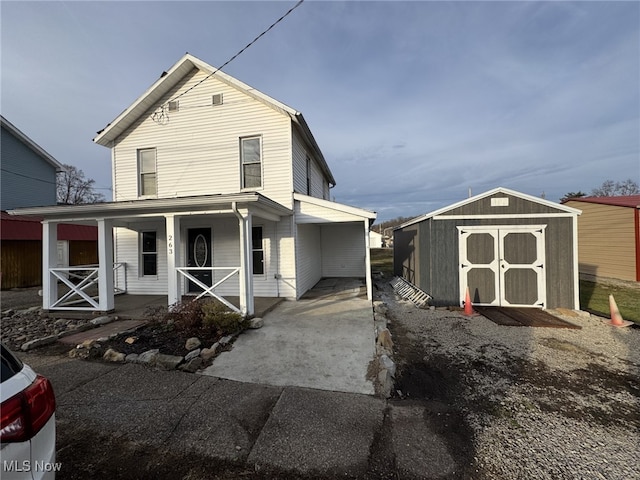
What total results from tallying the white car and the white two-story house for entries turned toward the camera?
1

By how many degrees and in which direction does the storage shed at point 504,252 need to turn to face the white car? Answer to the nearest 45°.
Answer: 0° — it already faces it

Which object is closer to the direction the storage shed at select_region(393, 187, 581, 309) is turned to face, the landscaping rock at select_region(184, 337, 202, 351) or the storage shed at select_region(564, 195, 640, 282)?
the landscaping rock

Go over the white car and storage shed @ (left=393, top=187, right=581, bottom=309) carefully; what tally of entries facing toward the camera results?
1

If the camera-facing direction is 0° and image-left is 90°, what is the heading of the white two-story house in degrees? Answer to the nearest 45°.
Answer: approximately 0°

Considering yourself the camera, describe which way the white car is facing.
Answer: facing away from the viewer and to the left of the viewer

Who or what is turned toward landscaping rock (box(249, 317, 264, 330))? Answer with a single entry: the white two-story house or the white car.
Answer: the white two-story house

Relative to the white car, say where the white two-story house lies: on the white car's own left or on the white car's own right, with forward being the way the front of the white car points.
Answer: on the white car's own right

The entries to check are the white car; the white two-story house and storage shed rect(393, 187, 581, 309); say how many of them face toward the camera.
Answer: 2

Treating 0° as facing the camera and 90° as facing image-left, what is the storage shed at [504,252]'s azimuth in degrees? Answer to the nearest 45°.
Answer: approximately 0°

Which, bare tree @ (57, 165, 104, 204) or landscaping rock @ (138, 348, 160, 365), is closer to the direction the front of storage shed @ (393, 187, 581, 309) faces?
the landscaping rock
